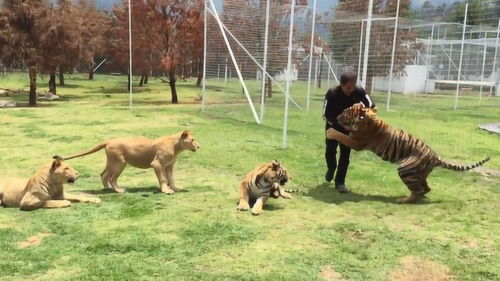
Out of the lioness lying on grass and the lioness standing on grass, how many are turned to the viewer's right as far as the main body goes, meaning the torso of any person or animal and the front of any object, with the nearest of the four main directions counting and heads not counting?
2

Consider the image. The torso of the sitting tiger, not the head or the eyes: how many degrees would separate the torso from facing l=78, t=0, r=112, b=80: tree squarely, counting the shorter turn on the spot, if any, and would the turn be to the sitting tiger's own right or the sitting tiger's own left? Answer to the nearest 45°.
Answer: approximately 180°

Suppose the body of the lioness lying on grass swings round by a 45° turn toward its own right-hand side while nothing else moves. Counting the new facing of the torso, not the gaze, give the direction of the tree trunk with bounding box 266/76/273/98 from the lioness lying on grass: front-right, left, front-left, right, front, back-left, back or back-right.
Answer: left

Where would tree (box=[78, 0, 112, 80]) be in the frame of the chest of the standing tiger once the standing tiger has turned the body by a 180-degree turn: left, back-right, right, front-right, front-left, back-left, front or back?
back-left

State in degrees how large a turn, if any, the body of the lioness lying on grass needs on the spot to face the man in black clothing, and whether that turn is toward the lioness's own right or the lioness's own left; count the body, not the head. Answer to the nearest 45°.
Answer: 0° — it already faces them

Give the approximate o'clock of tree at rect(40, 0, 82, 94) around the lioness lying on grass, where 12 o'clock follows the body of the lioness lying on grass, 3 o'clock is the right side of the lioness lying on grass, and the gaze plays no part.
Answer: The tree is roughly at 9 o'clock from the lioness lying on grass.

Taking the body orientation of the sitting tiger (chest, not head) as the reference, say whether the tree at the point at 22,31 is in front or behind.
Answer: behind

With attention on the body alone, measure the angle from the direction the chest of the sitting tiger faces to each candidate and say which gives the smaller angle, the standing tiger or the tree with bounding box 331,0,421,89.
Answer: the standing tiger

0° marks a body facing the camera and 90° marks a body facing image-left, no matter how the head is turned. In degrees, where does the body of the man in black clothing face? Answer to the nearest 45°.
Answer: approximately 315°

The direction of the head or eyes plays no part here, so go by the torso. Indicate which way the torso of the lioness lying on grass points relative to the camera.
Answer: to the viewer's right

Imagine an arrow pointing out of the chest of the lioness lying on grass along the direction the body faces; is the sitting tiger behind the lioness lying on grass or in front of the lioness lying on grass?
in front

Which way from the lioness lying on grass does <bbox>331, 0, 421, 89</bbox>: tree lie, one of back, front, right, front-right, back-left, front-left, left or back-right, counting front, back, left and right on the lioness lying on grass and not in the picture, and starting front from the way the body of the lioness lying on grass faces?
front-left

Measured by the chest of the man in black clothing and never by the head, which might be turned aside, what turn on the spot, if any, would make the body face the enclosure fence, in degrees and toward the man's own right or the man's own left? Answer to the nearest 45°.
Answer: approximately 135° to the man's own left

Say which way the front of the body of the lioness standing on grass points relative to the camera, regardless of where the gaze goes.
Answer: to the viewer's right

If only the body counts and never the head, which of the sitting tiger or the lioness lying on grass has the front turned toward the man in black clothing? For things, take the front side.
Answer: the lioness lying on grass
